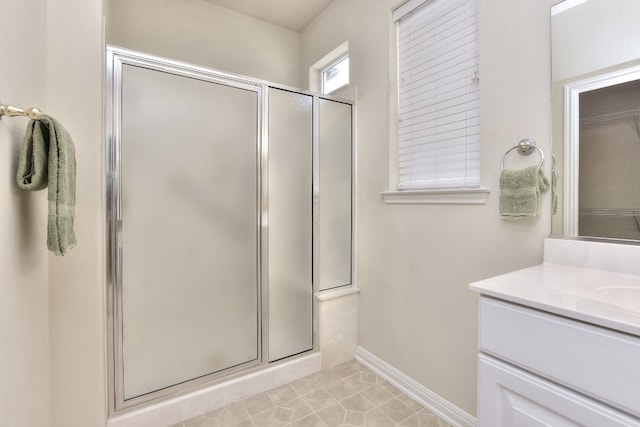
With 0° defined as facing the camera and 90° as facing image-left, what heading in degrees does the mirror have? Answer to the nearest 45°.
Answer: approximately 45°

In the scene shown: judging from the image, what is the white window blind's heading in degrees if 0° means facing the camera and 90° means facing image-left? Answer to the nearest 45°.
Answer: approximately 45°

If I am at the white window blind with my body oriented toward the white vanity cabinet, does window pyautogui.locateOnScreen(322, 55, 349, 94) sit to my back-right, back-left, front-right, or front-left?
back-right

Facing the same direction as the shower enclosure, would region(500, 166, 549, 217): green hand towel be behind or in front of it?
in front

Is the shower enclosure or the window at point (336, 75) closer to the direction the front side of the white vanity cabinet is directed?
the shower enclosure

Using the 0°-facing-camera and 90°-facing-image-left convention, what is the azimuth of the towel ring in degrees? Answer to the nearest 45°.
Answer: approximately 45°

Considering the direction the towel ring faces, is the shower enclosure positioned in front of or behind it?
in front
